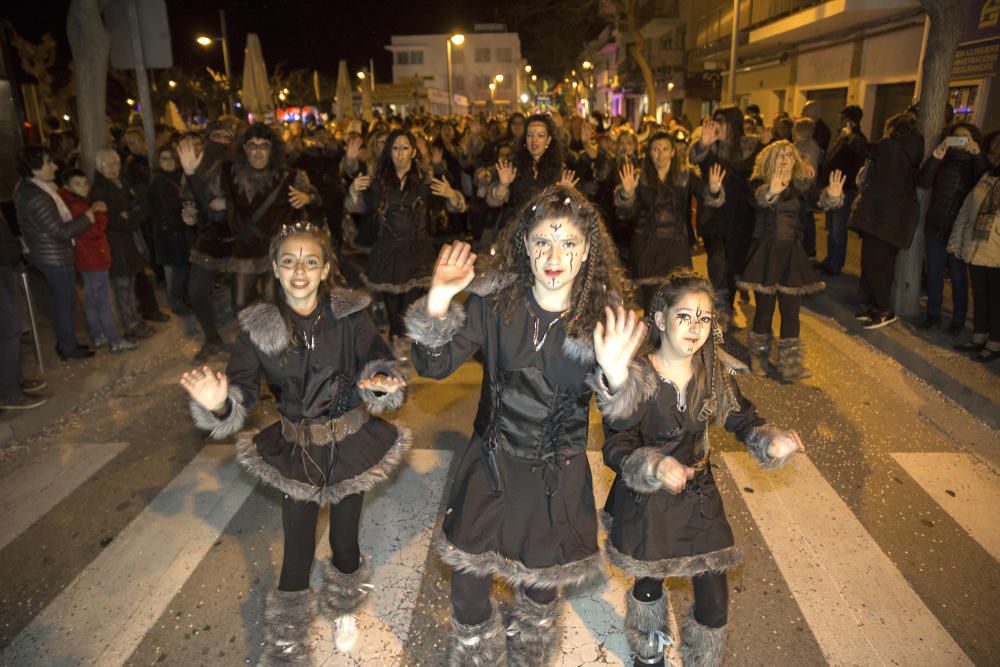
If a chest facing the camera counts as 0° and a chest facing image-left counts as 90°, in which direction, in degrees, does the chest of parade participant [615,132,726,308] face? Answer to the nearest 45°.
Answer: approximately 0°

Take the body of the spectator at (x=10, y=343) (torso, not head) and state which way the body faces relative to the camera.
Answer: to the viewer's right

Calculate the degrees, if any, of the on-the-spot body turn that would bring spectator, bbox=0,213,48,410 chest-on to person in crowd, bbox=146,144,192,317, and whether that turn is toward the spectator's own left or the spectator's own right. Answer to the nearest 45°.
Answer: approximately 45° to the spectator's own left

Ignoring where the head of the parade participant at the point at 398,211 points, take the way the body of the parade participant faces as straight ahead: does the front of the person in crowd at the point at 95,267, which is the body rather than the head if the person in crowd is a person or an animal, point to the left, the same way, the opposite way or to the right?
to the left

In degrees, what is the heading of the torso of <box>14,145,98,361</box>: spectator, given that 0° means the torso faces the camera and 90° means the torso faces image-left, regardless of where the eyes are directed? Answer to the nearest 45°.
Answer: approximately 270°

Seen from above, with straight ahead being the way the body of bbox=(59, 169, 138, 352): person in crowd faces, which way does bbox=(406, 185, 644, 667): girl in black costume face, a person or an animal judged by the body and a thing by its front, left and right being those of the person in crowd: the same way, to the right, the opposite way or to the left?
to the right

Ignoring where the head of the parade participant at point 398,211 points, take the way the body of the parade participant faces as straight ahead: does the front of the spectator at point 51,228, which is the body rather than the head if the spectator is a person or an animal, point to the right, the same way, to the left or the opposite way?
to the left

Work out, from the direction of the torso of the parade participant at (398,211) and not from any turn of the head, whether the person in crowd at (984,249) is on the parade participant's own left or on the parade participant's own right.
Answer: on the parade participant's own left

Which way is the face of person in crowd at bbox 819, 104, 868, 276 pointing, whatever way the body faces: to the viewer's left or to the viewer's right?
to the viewer's left

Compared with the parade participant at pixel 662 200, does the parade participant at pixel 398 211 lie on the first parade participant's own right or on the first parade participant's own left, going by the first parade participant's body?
on the first parade participant's own right
